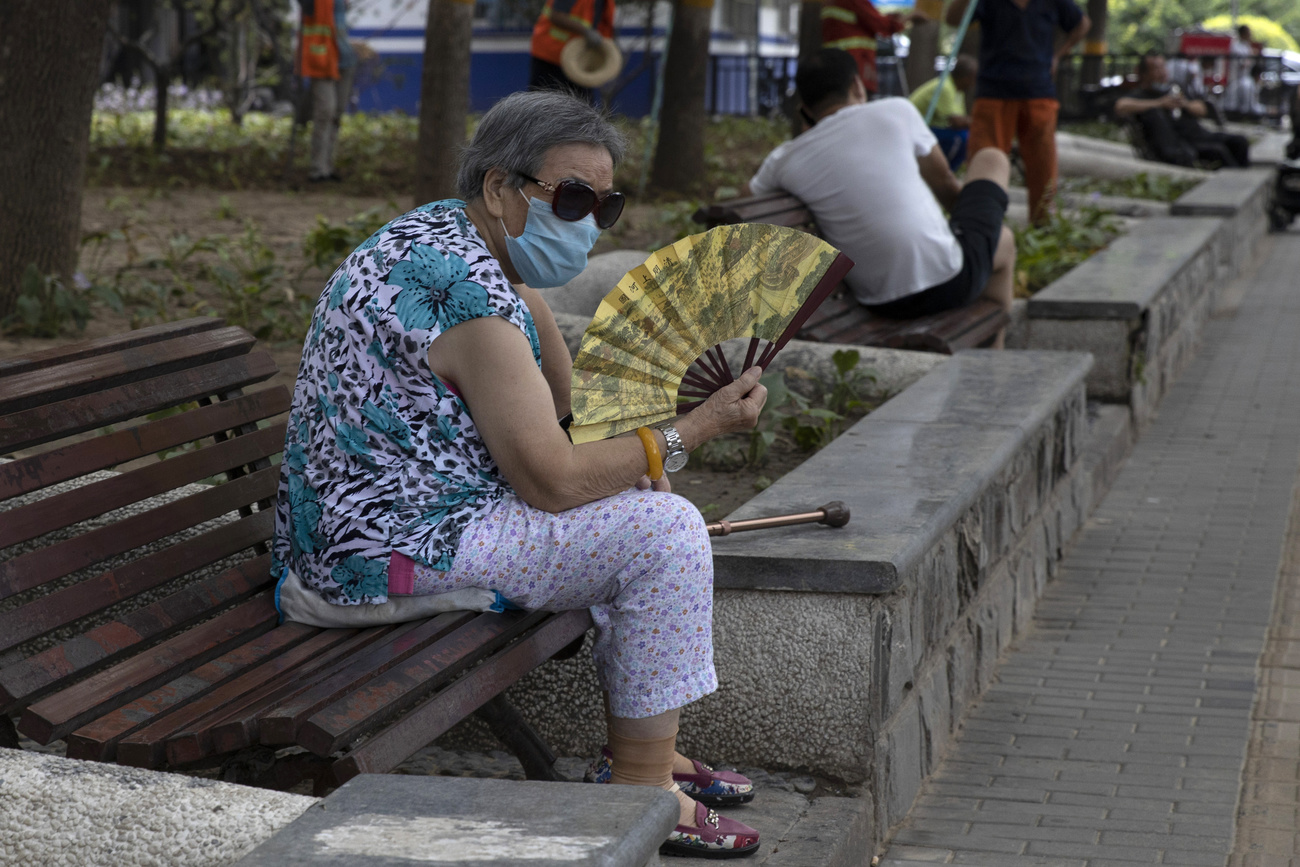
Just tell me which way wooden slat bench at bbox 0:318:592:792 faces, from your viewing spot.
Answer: facing the viewer and to the right of the viewer

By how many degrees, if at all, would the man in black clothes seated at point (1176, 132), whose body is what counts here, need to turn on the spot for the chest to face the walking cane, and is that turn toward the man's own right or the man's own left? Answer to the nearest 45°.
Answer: approximately 45° to the man's own right

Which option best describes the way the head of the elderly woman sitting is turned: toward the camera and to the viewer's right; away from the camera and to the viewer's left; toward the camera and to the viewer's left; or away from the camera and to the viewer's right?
toward the camera and to the viewer's right

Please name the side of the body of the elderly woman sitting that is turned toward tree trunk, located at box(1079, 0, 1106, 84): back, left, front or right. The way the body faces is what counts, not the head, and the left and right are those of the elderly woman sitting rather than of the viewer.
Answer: left

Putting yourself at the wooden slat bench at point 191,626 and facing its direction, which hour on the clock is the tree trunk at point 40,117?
The tree trunk is roughly at 7 o'clock from the wooden slat bench.

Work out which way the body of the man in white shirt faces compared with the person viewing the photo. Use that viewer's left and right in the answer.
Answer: facing away from the viewer and to the right of the viewer

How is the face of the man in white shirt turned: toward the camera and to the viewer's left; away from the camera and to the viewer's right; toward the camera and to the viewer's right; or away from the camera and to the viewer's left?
away from the camera and to the viewer's right

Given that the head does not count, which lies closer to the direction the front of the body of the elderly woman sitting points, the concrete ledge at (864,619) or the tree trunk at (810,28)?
the concrete ledge

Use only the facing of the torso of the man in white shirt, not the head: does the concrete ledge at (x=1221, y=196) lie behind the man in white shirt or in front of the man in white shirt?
in front

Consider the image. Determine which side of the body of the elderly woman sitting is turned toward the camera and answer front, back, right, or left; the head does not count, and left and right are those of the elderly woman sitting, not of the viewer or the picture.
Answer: right

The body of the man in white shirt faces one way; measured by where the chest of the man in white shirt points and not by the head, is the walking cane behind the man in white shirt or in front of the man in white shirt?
behind
